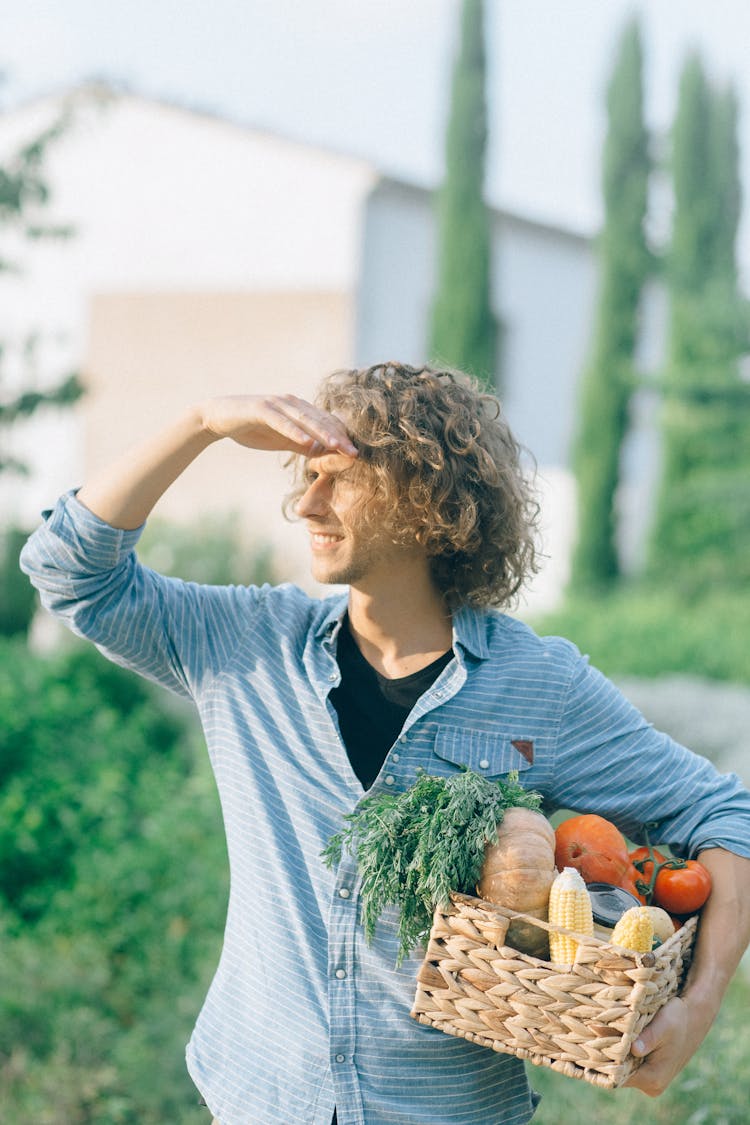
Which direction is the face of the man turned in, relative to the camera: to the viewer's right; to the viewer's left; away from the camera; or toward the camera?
to the viewer's left

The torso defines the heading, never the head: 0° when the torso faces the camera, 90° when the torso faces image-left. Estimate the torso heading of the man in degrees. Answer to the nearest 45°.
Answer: approximately 0°

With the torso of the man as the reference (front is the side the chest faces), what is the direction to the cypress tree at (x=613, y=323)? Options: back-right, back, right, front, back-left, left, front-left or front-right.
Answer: back

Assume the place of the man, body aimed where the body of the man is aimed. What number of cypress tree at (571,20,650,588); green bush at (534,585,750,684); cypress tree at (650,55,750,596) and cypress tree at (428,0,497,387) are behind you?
4

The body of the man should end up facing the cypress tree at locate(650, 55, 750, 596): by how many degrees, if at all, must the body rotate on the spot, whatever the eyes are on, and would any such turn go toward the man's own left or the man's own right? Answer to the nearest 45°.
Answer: approximately 180°

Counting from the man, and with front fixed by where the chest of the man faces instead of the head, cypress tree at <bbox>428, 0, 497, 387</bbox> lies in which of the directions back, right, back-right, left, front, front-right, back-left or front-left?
back
